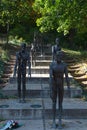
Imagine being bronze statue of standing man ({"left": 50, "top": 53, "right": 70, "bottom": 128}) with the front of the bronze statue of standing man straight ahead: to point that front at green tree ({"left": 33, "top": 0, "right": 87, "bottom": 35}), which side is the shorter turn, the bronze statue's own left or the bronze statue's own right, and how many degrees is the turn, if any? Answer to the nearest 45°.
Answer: approximately 180°

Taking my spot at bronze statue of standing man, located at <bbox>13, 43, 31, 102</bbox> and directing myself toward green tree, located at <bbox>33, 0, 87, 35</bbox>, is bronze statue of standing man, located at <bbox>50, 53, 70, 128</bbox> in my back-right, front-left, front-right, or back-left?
back-right

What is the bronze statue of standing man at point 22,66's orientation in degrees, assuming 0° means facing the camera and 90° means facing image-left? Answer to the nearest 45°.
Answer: approximately 0°

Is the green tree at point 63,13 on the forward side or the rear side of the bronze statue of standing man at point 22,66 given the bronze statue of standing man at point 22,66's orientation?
on the rear side

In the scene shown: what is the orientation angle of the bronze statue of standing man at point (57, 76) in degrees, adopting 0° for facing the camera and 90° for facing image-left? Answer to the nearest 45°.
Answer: approximately 0°

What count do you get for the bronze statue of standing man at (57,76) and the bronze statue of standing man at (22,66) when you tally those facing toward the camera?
2
